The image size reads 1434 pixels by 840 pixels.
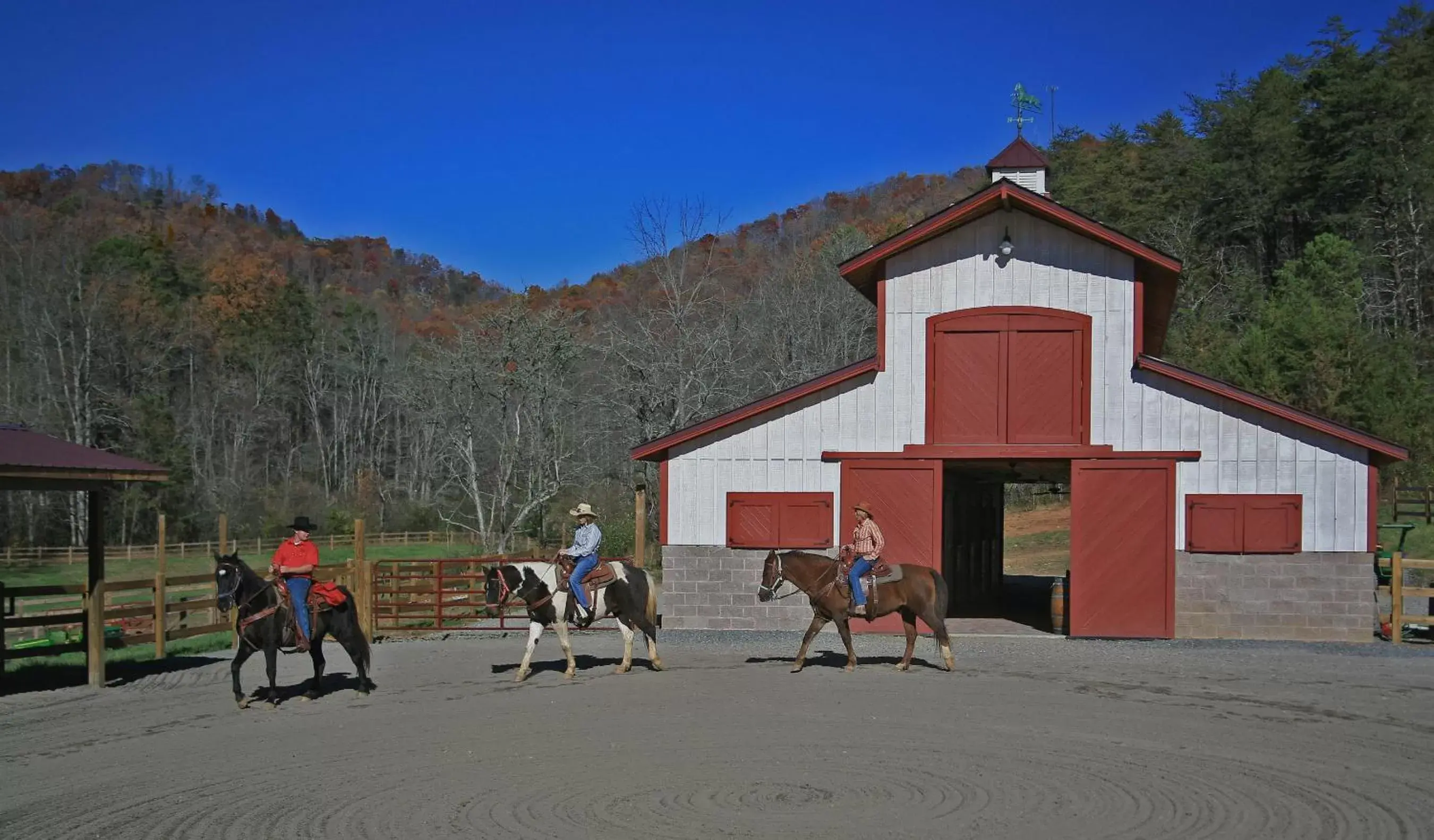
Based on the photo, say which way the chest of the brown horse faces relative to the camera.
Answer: to the viewer's left

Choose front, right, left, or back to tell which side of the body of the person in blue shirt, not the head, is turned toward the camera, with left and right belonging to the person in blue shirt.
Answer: left

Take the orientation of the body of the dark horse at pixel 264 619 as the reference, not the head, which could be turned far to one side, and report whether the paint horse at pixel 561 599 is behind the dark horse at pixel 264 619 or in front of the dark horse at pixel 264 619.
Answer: behind

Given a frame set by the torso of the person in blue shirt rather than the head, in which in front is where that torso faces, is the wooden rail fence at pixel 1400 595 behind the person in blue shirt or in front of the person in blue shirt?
behind

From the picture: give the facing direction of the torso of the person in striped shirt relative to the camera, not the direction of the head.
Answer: to the viewer's left

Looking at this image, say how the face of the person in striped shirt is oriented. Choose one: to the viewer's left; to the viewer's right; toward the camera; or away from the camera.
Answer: to the viewer's left

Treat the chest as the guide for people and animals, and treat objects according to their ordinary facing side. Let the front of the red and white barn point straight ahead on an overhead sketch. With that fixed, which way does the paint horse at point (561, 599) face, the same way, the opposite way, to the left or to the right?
to the right
